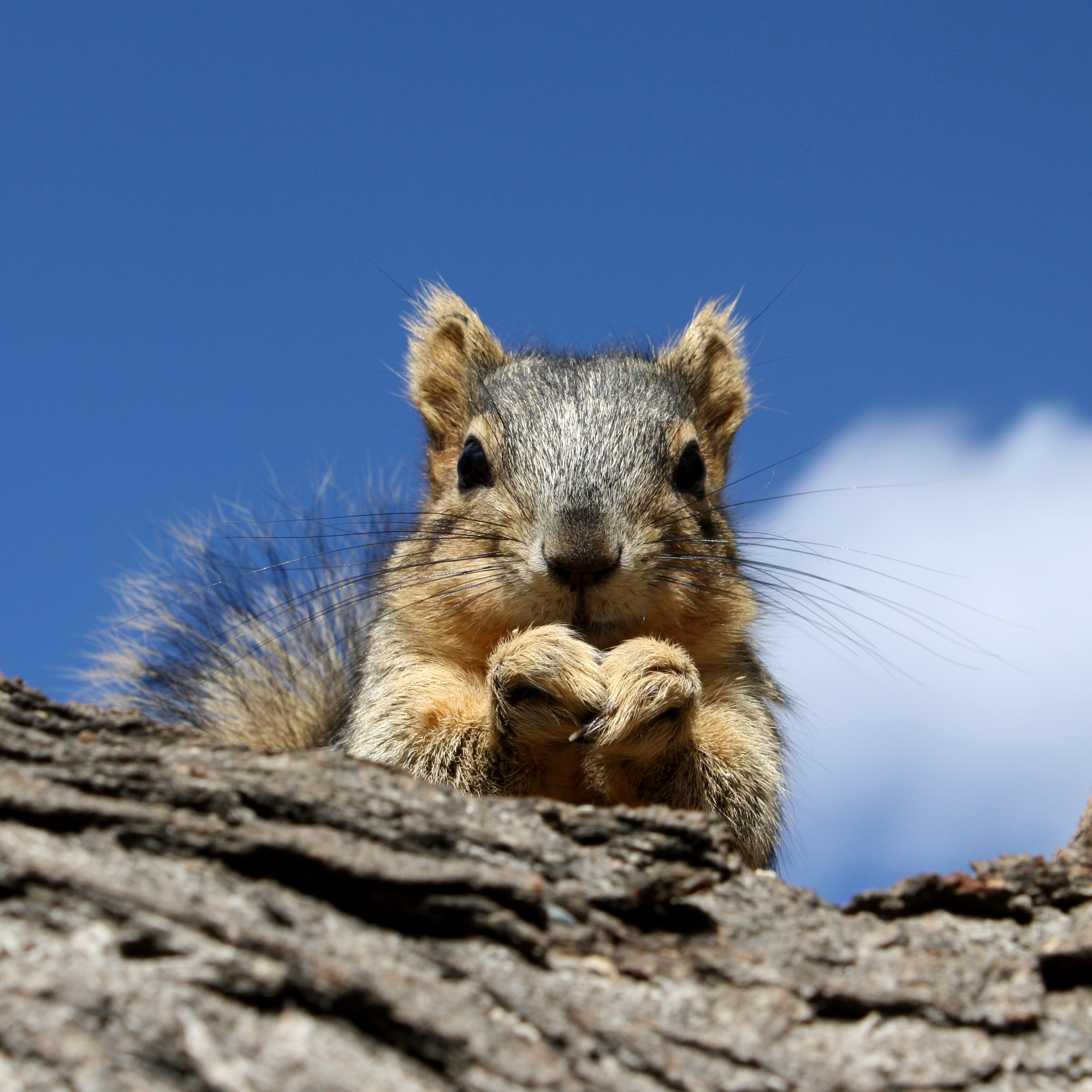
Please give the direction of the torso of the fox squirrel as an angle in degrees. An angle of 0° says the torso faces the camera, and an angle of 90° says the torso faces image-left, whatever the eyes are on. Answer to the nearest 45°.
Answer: approximately 0°
